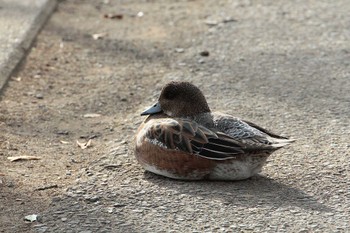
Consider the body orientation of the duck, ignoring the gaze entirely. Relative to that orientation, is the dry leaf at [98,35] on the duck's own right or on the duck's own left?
on the duck's own right

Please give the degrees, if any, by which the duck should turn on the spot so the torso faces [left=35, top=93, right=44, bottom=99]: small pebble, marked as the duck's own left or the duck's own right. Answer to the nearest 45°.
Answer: approximately 45° to the duck's own right

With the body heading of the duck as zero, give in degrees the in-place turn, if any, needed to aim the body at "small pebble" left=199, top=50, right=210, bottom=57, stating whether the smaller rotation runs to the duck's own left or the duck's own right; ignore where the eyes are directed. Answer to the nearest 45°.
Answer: approximately 90° to the duck's own right

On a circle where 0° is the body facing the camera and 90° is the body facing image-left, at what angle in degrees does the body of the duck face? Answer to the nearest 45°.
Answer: approximately 90°
